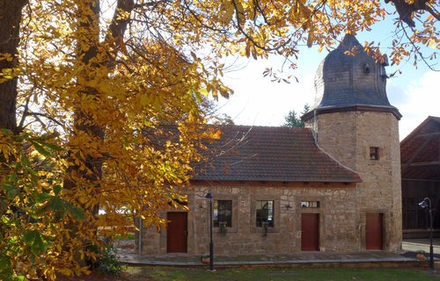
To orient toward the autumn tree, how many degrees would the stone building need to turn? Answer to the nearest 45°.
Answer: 0° — it already faces it

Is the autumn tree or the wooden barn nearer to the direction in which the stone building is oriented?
the autumn tree

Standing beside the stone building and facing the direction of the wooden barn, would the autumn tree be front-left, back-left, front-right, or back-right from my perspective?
back-right

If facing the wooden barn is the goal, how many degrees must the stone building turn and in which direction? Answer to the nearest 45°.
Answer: approximately 135° to its left

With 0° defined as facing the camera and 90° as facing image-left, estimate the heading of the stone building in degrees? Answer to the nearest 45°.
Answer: approximately 0°

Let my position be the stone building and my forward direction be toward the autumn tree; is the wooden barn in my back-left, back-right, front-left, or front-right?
back-left
